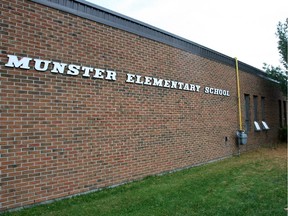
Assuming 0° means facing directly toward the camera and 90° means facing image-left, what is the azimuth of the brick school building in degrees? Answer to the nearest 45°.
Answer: approximately 315°

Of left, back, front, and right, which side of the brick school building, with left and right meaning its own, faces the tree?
left
